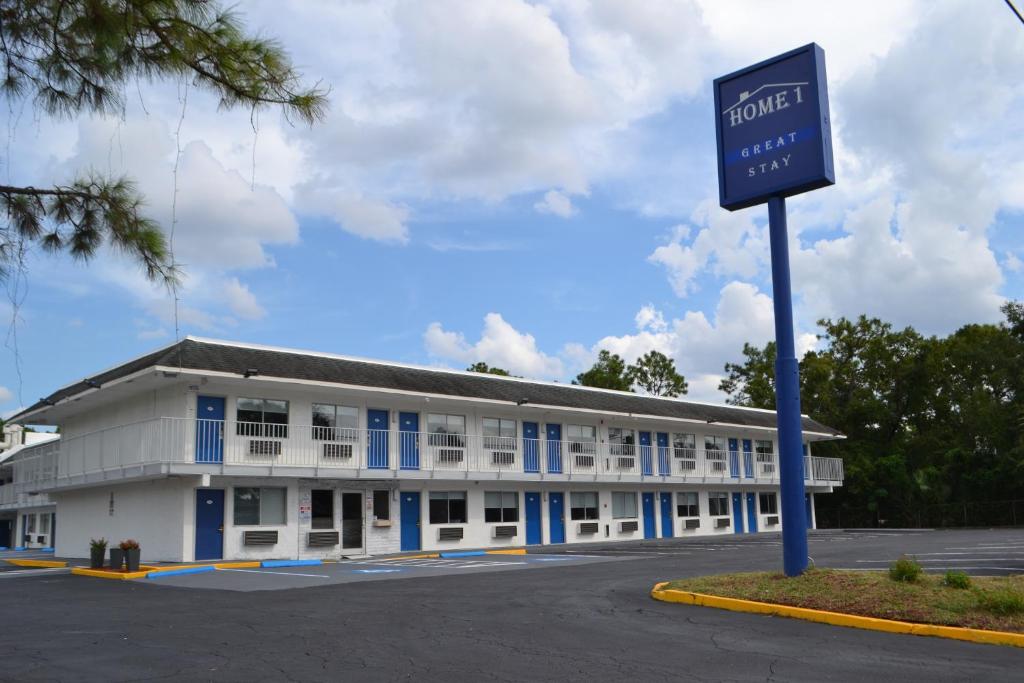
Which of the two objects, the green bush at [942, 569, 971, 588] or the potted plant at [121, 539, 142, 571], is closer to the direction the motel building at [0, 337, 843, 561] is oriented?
the green bush

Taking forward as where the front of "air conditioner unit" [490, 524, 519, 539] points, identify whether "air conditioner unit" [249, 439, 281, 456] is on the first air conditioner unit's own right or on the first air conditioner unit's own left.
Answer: on the first air conditioner unit's own right

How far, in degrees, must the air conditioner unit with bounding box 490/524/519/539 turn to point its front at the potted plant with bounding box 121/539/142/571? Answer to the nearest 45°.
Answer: approximately 90° to its right

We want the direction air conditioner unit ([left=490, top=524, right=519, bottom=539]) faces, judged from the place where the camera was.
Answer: facing the viewer and to the right of the viewer

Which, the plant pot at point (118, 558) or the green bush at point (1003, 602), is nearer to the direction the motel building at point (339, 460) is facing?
the green bush

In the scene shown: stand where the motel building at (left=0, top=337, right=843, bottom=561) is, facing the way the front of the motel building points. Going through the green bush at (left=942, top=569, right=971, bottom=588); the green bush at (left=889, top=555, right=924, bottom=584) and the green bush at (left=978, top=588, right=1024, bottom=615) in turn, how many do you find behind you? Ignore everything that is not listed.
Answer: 0

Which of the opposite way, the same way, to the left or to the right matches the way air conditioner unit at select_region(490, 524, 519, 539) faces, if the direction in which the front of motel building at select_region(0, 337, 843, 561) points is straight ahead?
the same way

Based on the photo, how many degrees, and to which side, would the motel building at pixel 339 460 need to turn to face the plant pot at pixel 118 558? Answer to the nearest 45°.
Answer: approximately 90° to its right

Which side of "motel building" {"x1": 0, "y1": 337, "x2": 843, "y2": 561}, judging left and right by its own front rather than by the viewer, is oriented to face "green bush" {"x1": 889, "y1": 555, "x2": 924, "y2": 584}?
front

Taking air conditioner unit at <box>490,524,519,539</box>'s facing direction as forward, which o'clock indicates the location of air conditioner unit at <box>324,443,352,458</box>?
air conditioner unit at <box>324,443,352,458</box> is roughly at 3 o'clock from air conditioner unit at <box>490,524,519,539</box>.

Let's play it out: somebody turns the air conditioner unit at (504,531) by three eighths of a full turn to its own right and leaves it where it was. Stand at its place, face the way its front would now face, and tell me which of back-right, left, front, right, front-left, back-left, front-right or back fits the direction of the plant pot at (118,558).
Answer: front-left

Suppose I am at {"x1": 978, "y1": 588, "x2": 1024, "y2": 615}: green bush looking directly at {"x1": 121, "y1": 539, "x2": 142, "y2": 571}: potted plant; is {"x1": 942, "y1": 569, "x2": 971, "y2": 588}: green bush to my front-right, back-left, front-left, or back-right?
front-right

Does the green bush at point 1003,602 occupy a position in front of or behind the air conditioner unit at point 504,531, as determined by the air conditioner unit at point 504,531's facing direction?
in front

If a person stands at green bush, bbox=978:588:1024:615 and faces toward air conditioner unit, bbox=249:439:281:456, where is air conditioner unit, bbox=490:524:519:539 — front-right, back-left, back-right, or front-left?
front-right

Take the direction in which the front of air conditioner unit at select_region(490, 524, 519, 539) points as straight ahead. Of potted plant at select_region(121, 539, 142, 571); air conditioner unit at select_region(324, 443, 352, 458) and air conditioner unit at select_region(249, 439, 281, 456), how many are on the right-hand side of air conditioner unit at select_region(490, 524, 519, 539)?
3

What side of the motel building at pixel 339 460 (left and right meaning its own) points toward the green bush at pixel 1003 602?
front
